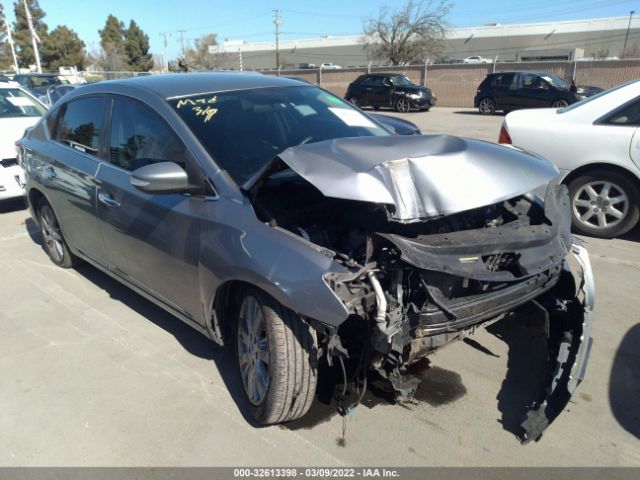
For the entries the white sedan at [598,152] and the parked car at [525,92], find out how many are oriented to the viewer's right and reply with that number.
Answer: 2

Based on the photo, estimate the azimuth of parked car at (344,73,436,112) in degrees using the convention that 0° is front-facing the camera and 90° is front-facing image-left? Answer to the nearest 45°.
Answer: approximately 315°

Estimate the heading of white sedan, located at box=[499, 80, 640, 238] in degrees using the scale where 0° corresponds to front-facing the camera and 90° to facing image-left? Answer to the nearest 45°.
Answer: approximately 270°

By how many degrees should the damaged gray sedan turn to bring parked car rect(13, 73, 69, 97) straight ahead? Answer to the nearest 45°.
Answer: approximately 180°

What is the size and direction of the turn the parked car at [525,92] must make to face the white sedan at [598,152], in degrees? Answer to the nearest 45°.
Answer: approximately 90° to its right

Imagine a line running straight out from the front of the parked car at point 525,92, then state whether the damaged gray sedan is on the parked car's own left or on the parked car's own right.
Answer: on the parked car's own right

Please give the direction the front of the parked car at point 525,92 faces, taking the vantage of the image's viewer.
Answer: facing to the right of the viewer

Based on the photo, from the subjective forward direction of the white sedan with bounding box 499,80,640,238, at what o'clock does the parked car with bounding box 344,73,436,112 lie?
The parked car is roughly at 8 o'clock from the white sedan.

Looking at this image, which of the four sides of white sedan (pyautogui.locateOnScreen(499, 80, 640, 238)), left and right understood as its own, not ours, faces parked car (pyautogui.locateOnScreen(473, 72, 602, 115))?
left

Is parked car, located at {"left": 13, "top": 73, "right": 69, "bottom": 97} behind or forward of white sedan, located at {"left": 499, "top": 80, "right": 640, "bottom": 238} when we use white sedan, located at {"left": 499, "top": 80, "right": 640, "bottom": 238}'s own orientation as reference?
behind

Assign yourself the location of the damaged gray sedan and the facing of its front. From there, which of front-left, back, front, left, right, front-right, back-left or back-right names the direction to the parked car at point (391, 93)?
back-left

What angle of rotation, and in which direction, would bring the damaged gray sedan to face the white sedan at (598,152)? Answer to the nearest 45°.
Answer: approximately 90° to its left

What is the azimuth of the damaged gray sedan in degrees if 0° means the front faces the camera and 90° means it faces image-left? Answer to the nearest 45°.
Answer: approximately 315°
